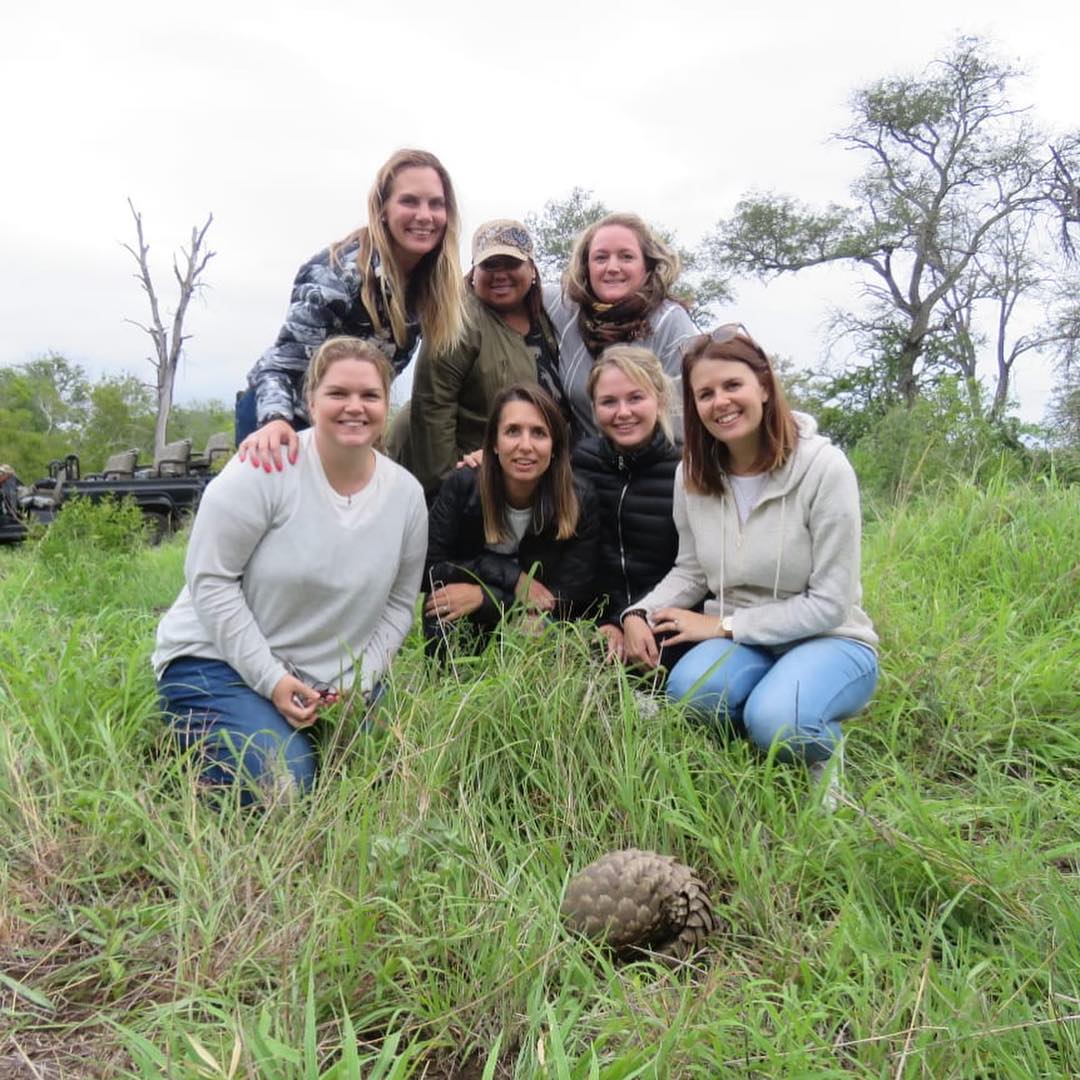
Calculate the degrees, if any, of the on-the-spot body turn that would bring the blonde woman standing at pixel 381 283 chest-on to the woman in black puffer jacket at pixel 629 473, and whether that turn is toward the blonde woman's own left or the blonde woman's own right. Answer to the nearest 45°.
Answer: approximately 45° to the blonde woman's own left

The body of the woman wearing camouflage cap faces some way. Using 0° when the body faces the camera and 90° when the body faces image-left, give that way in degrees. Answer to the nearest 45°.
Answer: approximately 315°

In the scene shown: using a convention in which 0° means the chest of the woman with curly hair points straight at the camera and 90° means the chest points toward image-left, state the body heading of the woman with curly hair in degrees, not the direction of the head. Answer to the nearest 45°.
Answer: approximately 0°
